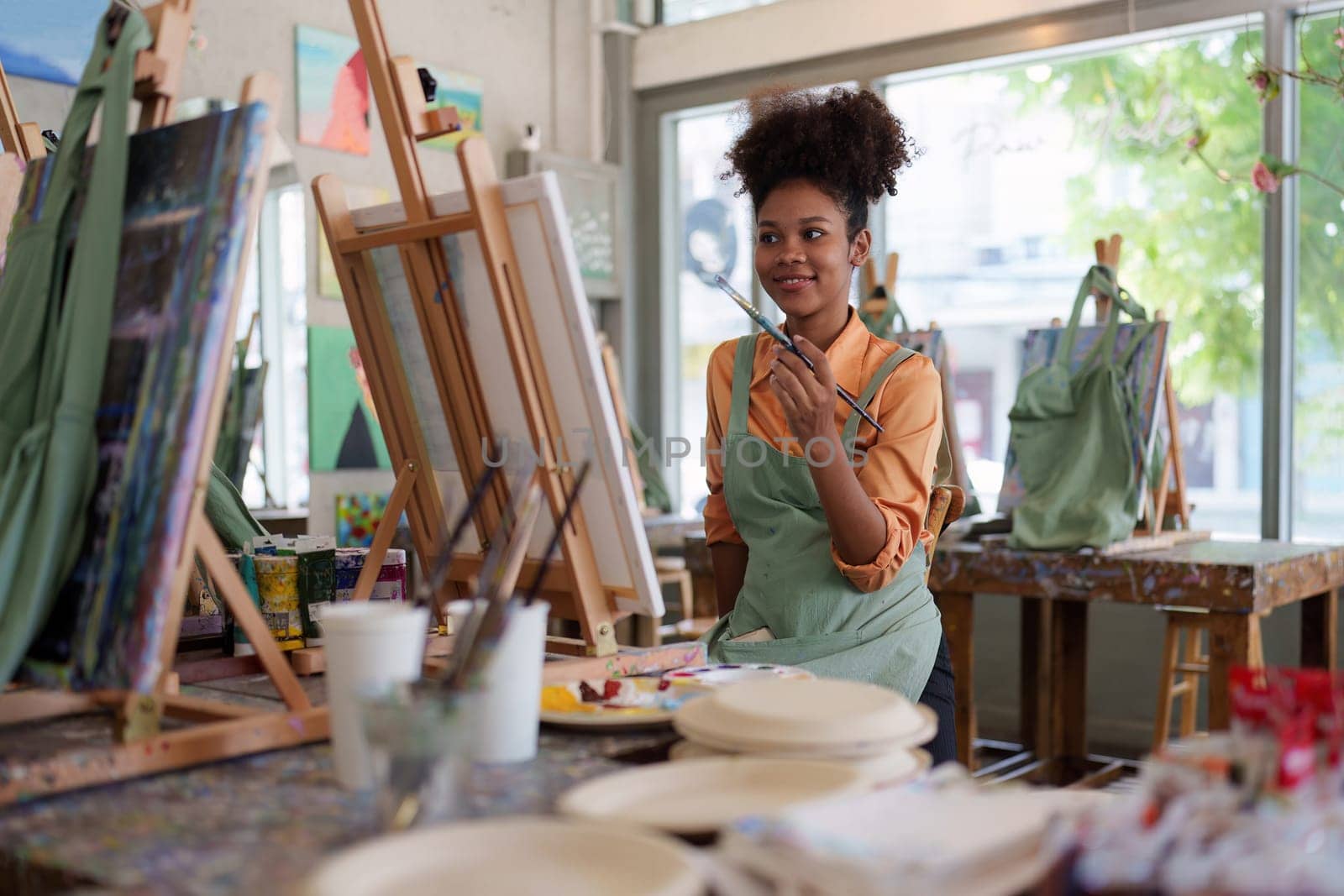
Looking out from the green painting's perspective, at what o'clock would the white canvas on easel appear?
The white canvas on easel is roughly at 12 o'clock from the green painting.

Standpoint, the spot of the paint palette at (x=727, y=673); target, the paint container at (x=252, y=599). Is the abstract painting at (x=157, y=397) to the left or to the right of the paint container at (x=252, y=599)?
left

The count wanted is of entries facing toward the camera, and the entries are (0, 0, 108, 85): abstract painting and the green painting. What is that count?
2

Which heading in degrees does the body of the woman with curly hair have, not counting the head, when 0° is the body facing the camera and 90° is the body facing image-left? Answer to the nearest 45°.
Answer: approximately 45°

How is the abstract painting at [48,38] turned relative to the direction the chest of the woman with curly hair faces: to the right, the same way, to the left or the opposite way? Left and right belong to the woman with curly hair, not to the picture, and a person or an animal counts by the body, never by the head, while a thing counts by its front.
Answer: to the left

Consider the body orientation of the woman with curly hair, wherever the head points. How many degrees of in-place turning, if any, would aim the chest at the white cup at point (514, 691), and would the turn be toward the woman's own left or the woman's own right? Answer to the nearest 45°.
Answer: approximately 45° to the woman's own left

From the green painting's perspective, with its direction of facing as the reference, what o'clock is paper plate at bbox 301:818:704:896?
The paper plate is roughly at 12 o'clock from the green painting.

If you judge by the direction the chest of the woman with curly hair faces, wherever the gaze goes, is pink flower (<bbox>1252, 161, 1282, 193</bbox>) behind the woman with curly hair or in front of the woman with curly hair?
behind
